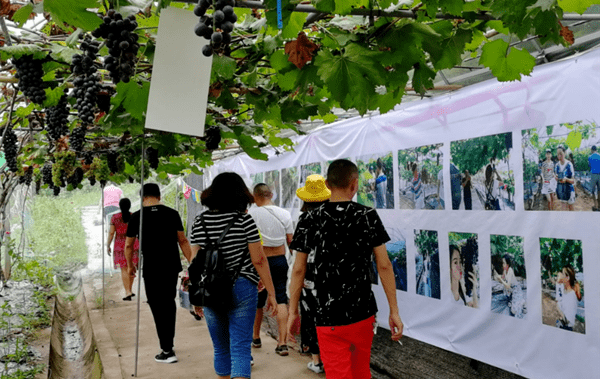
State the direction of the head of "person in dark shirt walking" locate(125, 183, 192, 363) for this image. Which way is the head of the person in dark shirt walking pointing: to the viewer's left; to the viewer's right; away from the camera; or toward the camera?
away from the camera

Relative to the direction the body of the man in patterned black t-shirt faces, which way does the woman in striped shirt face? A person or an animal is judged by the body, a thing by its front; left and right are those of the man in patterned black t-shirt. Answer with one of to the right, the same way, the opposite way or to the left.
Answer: the same way

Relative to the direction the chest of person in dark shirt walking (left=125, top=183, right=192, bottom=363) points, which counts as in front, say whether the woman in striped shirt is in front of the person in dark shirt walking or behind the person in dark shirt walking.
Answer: behind

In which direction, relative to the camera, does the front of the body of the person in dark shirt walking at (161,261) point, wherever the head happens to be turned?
away from the camera

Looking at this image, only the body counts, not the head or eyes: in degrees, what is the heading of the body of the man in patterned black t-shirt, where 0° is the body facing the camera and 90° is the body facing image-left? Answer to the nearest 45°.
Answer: approximately 180°

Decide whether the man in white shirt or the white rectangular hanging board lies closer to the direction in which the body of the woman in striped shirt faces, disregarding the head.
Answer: the man in white shirt

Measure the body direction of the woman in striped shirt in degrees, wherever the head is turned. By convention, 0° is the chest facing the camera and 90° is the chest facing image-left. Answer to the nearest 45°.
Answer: approximately 180°

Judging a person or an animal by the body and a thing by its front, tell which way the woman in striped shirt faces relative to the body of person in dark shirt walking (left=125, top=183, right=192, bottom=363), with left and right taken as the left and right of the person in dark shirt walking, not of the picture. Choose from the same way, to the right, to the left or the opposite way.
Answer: the same way

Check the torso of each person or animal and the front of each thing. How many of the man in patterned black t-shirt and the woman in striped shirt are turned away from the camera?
2

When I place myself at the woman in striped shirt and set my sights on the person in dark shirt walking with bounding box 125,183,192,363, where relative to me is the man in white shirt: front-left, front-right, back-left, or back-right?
front-right

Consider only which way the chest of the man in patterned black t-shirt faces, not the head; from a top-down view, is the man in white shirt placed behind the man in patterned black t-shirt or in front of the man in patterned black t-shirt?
in front

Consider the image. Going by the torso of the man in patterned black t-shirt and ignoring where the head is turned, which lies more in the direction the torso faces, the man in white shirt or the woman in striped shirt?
the man in white shirt

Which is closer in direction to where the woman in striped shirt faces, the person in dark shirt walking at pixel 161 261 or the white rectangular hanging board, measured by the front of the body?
the person in dark shirt walking

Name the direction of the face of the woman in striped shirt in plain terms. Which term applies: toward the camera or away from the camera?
away from the camera
